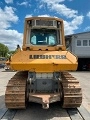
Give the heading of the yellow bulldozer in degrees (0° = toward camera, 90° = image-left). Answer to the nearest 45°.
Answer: approximately 180°

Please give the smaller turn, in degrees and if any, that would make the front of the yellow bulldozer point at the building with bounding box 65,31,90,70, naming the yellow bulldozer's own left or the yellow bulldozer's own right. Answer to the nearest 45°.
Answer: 0° — it already faces it
